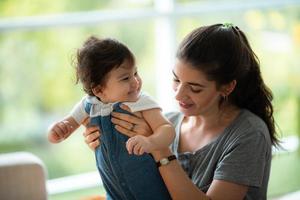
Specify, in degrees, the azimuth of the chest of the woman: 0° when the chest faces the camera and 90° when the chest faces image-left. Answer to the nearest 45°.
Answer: approximately 45°

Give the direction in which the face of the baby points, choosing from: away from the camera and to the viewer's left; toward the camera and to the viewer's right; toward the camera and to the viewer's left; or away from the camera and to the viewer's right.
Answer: toward the camera and to the viewer's right
